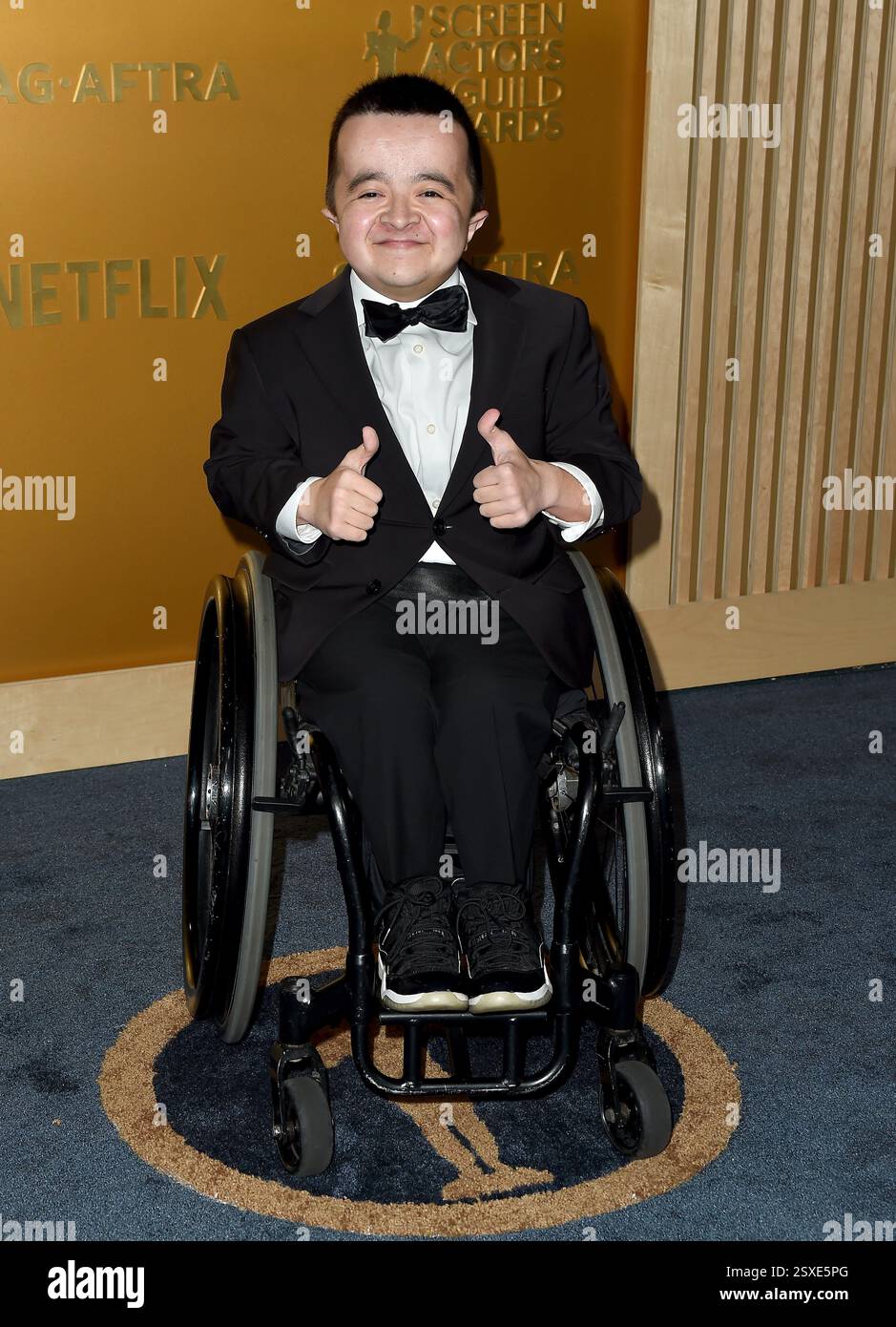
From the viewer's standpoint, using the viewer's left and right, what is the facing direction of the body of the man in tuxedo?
facing the viewer

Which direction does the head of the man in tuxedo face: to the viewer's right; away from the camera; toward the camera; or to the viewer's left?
toward the camera

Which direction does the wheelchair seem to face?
toward the camera
